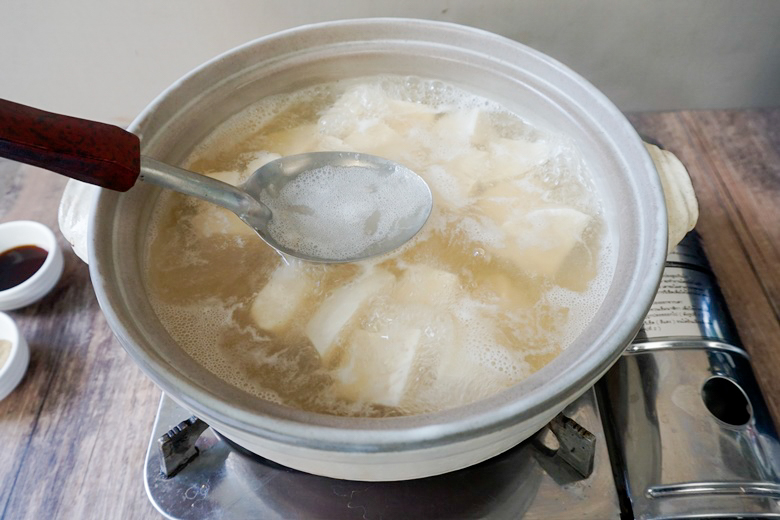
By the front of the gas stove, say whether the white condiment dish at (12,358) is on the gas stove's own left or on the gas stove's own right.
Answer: on the gas stove's own right

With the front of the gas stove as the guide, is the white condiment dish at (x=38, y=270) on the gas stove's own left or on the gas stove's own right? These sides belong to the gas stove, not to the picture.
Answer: on the gas stove's own right

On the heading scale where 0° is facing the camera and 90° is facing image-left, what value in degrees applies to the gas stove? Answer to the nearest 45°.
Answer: approximately 0°
